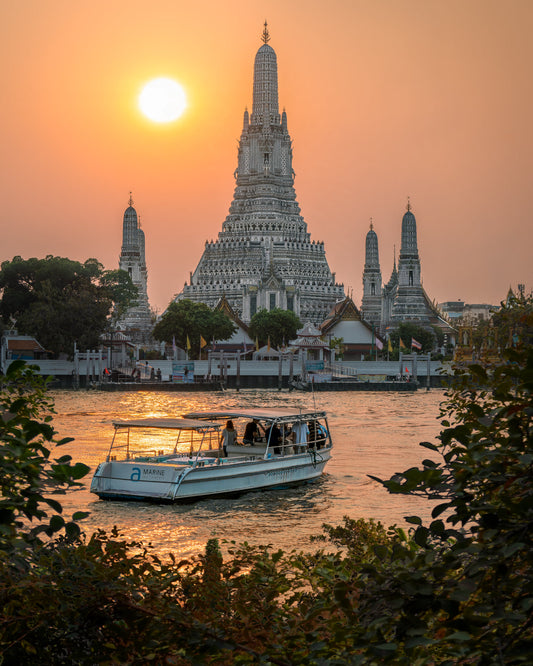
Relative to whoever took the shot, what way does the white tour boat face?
facing away from the viewer and to the right of the viewer

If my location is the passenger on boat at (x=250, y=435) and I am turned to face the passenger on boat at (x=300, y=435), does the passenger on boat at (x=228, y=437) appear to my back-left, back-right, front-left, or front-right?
back-right
